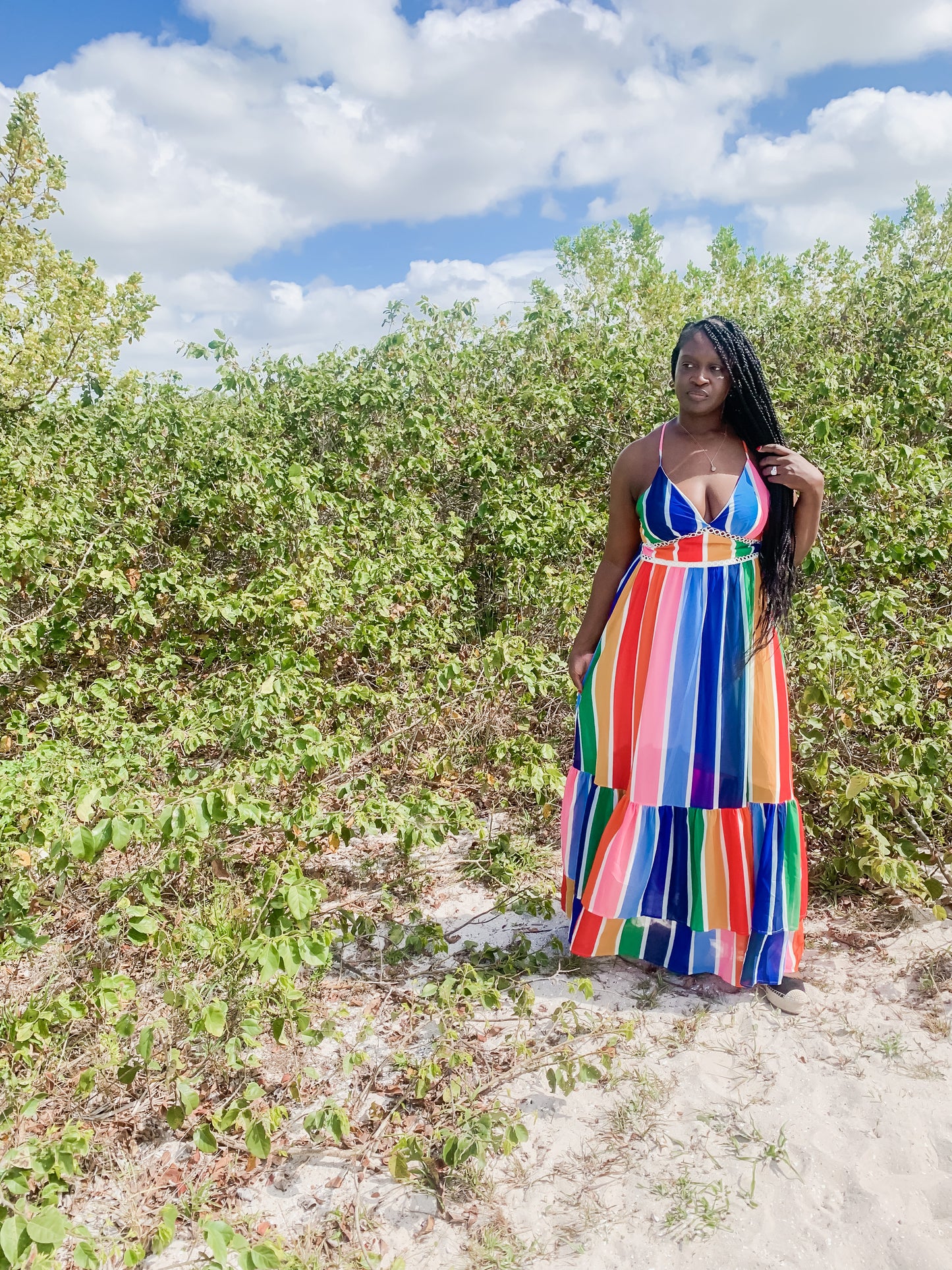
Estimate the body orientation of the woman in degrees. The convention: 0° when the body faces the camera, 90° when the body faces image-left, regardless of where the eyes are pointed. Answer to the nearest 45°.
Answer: approximately 0°

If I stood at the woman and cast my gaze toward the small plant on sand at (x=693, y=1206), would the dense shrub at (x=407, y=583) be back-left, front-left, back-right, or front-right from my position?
back-right
